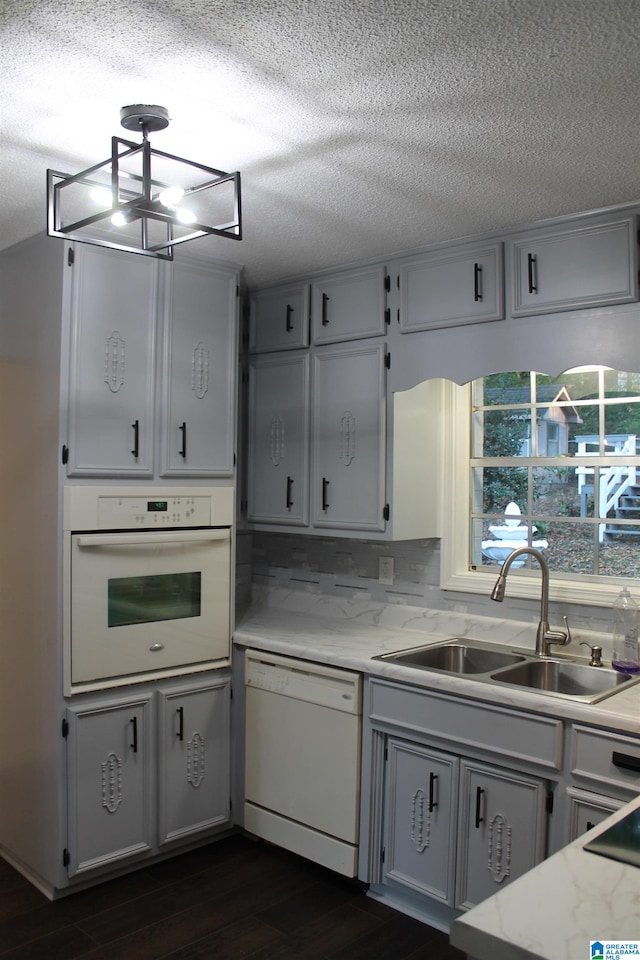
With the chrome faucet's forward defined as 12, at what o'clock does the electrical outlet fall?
The electrical outlet is roughly at 3 o'clock from the chrome faucet.

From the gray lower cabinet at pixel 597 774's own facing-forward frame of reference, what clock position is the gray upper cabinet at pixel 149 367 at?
The gray upper cabinet is roughly at 2 o'clock from the gray lower cabinet.

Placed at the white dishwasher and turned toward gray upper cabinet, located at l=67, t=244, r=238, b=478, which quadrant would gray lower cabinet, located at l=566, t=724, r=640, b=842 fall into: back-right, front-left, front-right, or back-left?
back-left

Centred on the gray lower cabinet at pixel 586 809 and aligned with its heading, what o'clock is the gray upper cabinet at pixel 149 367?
The gray upper cabinet is roughly at 2 o'clock from the gray lower cabinet.

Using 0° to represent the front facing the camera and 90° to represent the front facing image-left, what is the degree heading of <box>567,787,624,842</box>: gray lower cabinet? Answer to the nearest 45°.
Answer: approximately 45°

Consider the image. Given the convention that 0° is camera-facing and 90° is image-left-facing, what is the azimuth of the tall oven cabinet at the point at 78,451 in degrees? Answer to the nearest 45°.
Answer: approximately 315°
